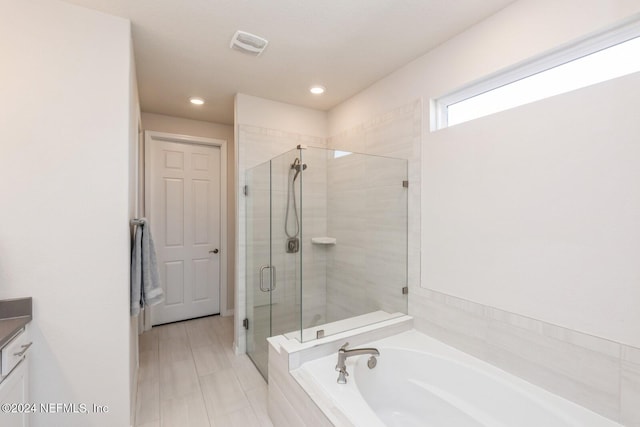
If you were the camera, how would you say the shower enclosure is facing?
facing the viewer and to the left of the viewer

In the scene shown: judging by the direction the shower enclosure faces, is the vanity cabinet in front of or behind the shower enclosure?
in front

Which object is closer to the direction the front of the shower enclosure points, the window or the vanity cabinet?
the vanity cabinet

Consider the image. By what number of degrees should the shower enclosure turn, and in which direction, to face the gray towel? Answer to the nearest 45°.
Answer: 0° — it already faces it

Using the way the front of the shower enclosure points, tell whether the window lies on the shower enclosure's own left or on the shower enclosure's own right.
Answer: on the shower enclosure's own left

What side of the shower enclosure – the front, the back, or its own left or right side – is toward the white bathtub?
left

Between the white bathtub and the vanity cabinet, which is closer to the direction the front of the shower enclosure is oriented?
the vanity cabinet

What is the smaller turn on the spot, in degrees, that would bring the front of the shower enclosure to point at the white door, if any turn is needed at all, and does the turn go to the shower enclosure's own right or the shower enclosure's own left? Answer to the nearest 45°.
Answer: approximately 90° to the shower enclosure's own right
